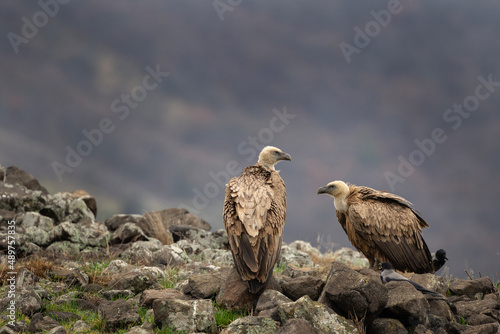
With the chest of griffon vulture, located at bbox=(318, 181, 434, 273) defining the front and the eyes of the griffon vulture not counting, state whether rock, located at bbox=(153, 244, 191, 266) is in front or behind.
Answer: in front

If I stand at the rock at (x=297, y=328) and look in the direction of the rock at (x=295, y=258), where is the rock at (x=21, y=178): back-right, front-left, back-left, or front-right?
front-left

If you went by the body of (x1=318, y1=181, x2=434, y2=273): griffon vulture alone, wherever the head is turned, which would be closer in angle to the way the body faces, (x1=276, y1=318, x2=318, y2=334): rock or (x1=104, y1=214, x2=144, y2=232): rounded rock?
the rounded rock

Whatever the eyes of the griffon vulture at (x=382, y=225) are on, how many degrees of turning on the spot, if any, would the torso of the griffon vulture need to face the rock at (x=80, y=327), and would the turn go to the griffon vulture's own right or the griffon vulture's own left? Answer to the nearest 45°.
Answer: approximately 45° to the griffon vulture's own left

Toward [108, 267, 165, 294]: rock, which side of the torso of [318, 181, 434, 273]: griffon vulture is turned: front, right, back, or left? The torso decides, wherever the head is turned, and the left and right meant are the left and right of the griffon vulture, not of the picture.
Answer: front

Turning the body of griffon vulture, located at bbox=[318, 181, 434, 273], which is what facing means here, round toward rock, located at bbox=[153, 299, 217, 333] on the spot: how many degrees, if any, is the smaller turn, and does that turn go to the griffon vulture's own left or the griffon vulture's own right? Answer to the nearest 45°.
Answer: approximately 45° to the griffon vulture's own left

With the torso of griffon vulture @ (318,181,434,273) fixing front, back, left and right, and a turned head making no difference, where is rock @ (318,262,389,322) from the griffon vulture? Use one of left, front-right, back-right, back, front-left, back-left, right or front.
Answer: left

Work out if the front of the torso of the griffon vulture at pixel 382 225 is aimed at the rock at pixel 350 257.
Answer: no

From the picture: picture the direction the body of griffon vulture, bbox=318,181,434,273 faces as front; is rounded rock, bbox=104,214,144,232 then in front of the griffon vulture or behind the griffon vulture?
in front

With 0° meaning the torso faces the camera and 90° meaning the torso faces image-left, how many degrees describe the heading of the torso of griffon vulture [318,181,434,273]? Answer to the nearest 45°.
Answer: approximately 90°

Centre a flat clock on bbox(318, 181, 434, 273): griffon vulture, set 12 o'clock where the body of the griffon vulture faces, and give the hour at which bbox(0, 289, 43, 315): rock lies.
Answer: The rock is roughly at 11 o'clock from the griffon vulture.

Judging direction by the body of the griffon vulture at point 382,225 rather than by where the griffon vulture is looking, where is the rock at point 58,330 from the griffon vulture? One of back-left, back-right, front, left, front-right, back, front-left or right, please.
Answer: front-left

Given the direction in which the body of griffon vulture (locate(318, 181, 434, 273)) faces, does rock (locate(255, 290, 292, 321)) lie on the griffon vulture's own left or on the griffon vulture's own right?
on the griffon vulture's own left

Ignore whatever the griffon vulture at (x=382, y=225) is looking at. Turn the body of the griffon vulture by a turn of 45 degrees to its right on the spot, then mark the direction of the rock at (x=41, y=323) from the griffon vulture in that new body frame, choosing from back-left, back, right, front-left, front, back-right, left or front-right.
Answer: left
